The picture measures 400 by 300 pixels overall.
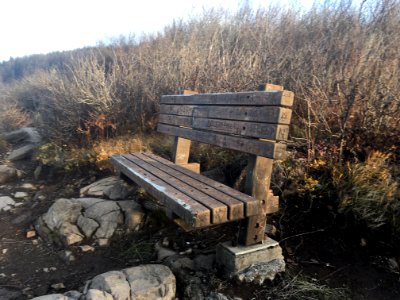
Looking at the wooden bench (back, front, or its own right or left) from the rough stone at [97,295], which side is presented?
front

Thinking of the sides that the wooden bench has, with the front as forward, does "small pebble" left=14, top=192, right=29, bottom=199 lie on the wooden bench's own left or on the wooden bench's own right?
on the wooden bench's own right

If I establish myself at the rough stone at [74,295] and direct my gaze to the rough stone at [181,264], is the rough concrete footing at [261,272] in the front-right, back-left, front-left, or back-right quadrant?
front-right

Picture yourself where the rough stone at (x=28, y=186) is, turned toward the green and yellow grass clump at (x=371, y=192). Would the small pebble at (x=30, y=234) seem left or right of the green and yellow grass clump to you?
right

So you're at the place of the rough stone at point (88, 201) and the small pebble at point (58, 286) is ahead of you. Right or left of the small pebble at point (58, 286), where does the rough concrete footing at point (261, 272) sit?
left

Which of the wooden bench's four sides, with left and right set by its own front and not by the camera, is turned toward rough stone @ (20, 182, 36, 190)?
right

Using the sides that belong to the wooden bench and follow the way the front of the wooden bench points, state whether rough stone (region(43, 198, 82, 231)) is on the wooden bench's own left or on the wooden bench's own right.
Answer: on the wooden bench's own right

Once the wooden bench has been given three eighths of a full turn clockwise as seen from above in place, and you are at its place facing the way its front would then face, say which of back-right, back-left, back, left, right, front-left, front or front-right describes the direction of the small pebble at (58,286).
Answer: left

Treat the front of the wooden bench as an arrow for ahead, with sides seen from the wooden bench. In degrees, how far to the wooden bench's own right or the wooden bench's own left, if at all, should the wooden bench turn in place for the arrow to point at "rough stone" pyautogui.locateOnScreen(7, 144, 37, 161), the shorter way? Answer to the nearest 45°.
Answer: approximately 90° to the wooden bench's own right

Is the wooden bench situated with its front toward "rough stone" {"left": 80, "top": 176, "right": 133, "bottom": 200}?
no

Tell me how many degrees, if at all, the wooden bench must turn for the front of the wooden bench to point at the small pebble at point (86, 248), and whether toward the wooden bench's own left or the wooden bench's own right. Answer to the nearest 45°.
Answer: approximately 45° to the wooden bench's own right

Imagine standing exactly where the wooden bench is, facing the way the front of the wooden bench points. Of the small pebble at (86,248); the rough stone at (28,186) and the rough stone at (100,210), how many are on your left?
0

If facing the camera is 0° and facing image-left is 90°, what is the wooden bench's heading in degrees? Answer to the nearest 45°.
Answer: approximately 45°
